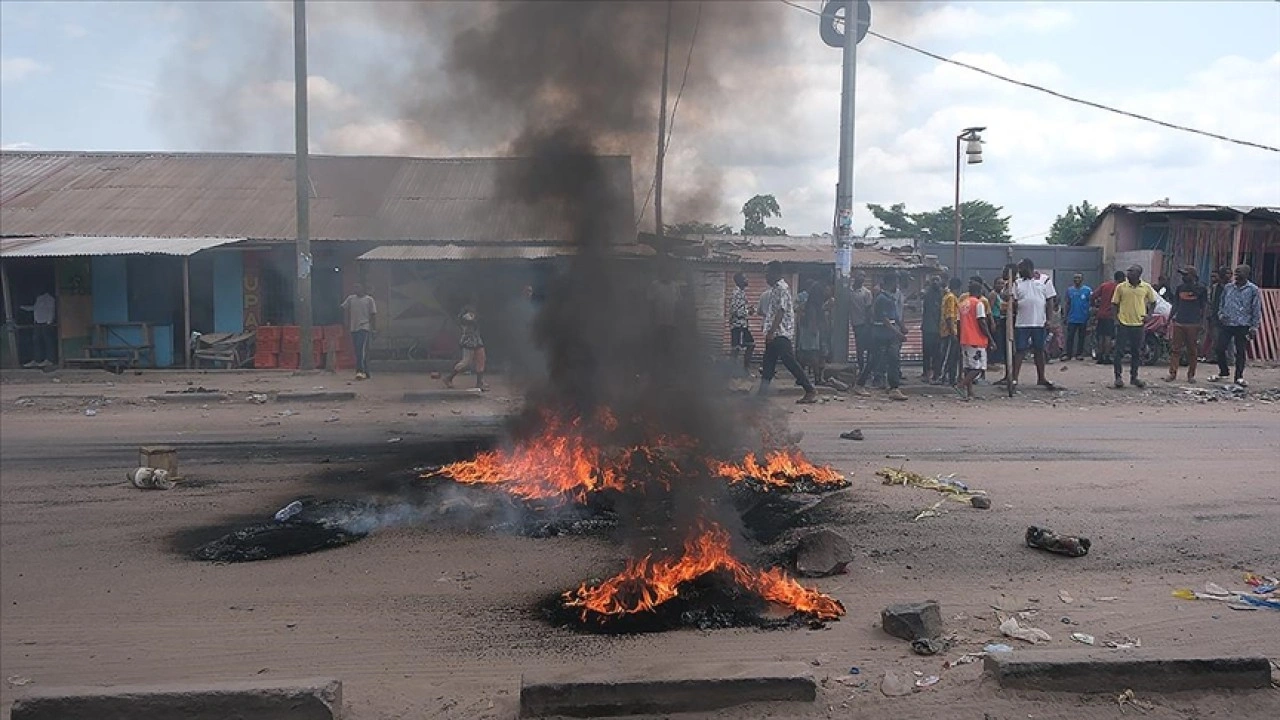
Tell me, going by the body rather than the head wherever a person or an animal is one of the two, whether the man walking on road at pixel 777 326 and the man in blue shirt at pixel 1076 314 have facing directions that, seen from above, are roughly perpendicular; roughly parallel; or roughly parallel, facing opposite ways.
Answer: roughly perpendicular

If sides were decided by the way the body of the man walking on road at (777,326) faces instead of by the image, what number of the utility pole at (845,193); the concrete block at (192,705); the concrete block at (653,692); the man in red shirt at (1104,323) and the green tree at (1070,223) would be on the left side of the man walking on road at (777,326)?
2

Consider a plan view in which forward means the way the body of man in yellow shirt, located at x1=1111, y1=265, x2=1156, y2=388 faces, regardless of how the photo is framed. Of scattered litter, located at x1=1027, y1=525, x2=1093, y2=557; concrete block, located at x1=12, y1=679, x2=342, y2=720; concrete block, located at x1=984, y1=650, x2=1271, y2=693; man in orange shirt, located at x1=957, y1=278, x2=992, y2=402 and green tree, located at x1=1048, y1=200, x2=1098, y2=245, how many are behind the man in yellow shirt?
1

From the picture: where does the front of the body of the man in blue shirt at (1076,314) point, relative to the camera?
toward the camera

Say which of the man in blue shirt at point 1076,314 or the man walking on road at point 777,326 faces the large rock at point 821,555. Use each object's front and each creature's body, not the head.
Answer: the man in blue shirt

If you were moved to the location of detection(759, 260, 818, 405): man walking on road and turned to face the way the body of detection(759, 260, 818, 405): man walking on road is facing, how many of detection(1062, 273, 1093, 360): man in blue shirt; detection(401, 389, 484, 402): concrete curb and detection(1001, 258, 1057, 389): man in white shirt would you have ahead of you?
1

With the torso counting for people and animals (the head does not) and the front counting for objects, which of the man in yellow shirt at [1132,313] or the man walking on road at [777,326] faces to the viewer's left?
the man walking on road

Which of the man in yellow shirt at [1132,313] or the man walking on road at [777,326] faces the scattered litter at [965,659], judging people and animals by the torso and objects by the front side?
the man in yellow shirt

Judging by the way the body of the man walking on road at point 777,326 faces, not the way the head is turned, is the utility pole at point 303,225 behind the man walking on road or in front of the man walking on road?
in front

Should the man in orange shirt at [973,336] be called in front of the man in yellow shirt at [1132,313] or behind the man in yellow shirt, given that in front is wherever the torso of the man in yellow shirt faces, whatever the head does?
in front

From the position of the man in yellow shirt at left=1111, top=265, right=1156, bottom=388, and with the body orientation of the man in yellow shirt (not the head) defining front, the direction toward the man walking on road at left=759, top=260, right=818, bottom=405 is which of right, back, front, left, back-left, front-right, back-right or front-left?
front-right

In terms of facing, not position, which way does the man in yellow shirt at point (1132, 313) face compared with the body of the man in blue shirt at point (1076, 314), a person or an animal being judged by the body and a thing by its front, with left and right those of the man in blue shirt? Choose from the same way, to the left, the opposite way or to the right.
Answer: the same way

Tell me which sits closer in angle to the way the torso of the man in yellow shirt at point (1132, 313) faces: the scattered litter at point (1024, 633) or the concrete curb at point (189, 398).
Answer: the scattered litter

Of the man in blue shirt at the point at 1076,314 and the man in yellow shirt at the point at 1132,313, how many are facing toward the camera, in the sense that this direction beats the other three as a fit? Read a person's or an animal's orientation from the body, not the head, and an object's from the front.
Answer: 2

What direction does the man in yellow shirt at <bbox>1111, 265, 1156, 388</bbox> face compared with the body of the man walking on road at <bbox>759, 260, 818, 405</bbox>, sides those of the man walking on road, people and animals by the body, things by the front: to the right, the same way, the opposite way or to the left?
to the left

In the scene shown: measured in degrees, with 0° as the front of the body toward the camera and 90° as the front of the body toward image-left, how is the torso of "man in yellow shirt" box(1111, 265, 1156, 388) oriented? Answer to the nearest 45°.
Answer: approximately 0°

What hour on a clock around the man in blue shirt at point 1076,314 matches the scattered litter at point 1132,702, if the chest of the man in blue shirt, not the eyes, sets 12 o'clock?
The scattered litter is roughly at 12 o'clock from the man in blue shirt.

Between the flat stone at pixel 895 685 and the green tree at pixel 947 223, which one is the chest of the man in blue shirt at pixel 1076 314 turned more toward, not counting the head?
the flat stone

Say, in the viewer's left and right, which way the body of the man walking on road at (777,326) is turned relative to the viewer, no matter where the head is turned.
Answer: facing to the left of the viewer

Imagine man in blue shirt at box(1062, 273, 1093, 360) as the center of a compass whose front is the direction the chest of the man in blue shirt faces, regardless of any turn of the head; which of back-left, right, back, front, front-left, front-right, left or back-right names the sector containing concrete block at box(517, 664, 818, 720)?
front

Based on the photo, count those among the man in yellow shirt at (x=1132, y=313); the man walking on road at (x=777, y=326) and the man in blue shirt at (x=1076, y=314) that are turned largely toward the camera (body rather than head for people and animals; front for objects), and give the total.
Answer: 2
